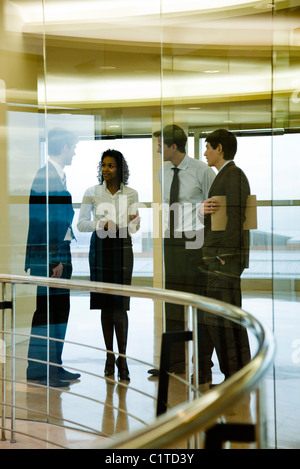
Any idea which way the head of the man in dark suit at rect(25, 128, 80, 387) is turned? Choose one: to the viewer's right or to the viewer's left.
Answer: to the viewer's right

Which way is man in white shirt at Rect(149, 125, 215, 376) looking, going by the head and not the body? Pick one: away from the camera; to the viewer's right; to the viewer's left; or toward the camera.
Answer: to the viewer's left

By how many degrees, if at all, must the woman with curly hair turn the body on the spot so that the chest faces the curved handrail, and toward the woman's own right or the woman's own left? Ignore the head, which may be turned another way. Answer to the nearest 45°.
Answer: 0° — they already face it

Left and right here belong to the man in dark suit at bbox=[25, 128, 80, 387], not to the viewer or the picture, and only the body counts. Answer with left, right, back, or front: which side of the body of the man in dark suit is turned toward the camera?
right

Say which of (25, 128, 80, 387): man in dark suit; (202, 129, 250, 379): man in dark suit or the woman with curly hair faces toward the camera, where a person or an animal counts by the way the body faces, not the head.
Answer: the woman with curly hair

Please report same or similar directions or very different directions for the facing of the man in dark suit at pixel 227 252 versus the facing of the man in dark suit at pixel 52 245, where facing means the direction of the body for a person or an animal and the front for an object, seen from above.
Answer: very different directions

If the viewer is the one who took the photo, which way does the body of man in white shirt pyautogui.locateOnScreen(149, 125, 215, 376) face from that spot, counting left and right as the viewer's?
facing the viewer and to the left of the viewer

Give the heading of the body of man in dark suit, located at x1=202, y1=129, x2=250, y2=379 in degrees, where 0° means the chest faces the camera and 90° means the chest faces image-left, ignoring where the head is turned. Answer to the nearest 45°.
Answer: approximately 90°

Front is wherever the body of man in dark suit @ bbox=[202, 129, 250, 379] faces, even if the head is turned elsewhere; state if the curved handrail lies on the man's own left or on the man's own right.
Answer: on the man's own left

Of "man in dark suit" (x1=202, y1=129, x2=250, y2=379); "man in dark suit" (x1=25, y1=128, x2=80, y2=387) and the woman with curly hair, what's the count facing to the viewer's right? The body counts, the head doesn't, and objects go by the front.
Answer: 1

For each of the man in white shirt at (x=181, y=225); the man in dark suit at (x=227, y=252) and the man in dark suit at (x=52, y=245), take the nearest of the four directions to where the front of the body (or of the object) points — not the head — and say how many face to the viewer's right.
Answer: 1

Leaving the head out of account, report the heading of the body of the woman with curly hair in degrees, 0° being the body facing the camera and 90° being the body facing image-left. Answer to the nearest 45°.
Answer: approximately 0°

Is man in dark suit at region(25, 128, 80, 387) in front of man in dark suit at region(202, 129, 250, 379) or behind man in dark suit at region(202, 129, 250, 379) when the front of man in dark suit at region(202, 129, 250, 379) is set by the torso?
in front

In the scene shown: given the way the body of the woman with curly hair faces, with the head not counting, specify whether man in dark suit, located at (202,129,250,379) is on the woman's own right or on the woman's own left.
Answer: on the woman's own left
